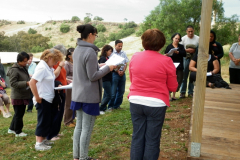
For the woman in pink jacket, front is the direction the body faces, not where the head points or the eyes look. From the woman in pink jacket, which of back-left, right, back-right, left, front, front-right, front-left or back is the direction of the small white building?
front-left

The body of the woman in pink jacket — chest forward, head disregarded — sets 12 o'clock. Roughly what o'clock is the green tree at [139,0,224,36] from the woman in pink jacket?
The green tree is roughly at 12 o'clock from the woman in pink jacket.

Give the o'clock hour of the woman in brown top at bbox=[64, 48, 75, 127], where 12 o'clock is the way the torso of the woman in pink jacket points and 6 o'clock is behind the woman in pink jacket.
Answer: The woman in brown top is roughly at 11 o'clock from the woman in pink jacket.

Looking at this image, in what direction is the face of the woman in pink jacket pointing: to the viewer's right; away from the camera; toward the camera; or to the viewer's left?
away from the camera

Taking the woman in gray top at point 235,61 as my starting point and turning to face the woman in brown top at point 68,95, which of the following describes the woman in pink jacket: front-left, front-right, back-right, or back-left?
front-left

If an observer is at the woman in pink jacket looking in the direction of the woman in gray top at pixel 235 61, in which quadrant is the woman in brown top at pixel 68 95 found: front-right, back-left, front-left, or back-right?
front-left

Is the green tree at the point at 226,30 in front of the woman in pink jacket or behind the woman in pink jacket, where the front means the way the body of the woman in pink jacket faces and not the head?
in front

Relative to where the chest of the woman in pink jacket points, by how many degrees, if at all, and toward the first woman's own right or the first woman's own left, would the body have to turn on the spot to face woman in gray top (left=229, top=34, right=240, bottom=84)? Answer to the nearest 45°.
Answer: approximately 45° to the first woman's own right

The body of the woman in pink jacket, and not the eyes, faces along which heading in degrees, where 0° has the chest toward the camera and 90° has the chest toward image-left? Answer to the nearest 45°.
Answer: approximately 180°
